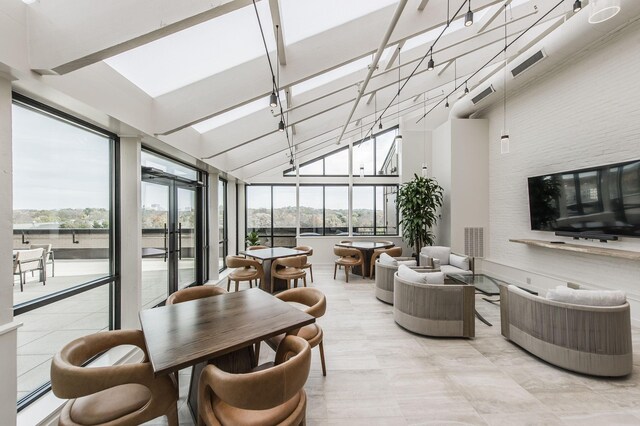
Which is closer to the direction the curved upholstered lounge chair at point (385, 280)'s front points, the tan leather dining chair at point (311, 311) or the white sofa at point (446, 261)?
the white sofa

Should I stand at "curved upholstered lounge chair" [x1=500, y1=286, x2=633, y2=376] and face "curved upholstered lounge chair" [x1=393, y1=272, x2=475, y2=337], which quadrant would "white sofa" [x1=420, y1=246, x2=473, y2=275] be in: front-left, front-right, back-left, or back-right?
front-right

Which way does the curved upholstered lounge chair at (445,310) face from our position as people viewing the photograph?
facing away from the viewer and to the right of the viewer

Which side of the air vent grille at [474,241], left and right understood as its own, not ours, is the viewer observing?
front

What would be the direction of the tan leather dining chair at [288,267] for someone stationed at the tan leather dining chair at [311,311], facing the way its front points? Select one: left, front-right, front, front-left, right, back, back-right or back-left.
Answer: back-right

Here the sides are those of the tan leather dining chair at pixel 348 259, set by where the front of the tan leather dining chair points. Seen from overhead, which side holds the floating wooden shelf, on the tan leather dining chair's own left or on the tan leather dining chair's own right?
on the tan leather dining chair's own right

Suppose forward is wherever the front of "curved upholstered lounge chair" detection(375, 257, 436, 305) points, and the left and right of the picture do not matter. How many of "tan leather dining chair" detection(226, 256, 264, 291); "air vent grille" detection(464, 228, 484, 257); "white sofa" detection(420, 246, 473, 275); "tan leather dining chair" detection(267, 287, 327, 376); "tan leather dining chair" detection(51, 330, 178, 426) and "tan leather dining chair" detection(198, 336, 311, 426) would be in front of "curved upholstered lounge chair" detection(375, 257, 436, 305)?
2

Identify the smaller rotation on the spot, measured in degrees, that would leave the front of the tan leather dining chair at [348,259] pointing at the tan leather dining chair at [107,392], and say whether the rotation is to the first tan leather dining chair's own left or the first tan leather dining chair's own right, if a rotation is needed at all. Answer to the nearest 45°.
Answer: approximately 135° to the first tan leather dining chair's own right

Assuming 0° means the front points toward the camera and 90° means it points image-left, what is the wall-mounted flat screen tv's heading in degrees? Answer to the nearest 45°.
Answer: approximately 45°
